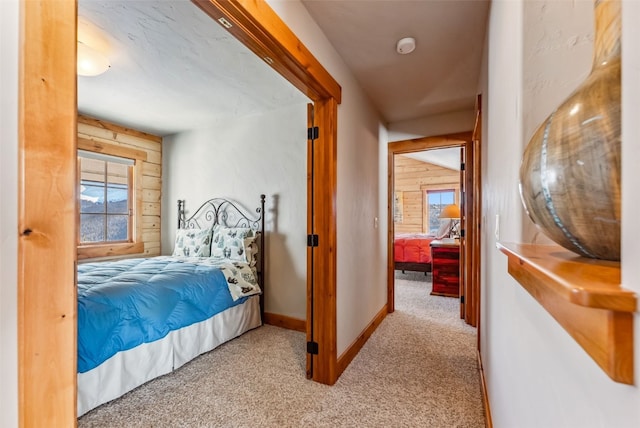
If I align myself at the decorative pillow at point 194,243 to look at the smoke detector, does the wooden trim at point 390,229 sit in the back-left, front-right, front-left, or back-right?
front-left

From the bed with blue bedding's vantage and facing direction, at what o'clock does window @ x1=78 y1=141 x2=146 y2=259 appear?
The window is roughly at 4 o'clock from the bed with blue bedding.

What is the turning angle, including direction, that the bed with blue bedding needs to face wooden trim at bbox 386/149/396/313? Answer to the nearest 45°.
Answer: approximately 135° to its left

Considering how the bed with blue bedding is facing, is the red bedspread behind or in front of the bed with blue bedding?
behind

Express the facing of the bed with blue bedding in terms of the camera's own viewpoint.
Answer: facing the viewer and to the left of the viewer

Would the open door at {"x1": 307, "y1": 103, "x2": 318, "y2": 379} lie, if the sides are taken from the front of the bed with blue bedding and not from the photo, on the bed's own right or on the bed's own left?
on the bed's own left

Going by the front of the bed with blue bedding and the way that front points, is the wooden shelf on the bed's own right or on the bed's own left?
on the bed's own left

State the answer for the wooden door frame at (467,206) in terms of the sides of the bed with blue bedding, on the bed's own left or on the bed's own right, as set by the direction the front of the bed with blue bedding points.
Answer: on the bed's own left
